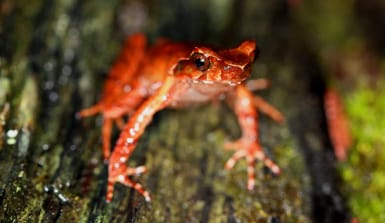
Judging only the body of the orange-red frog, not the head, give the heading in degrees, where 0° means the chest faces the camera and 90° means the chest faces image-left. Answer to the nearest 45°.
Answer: approximately 315°
